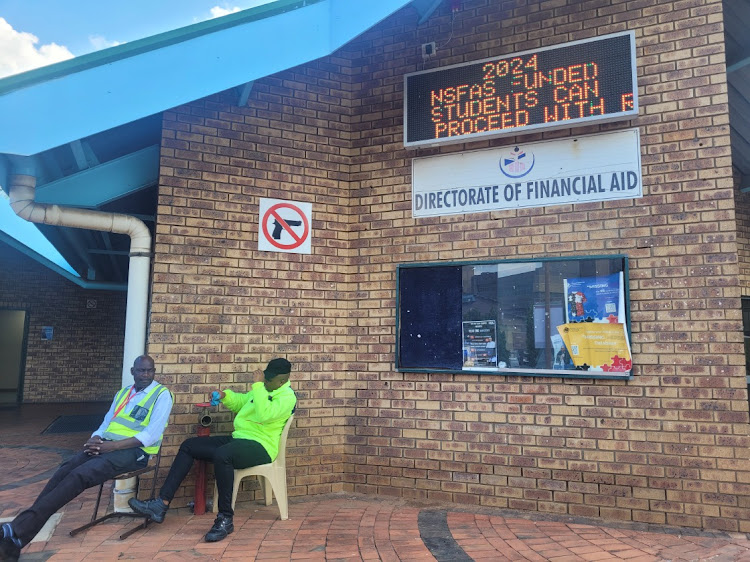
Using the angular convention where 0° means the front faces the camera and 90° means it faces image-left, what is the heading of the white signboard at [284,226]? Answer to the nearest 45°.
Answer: approximately 0°

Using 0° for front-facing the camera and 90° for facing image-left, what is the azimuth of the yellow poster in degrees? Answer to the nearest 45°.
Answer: approximately 0°

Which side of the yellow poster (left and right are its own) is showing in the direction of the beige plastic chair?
right

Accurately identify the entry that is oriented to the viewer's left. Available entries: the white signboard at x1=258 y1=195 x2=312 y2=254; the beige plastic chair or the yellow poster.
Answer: the beige plastic chair

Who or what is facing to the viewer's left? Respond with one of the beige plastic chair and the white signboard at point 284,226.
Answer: the beige plastic chair

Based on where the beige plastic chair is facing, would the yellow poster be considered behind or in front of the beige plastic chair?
behind

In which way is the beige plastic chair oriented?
to the viewer's left

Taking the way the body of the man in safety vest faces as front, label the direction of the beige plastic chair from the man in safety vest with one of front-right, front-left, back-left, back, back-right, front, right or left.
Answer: back-left
